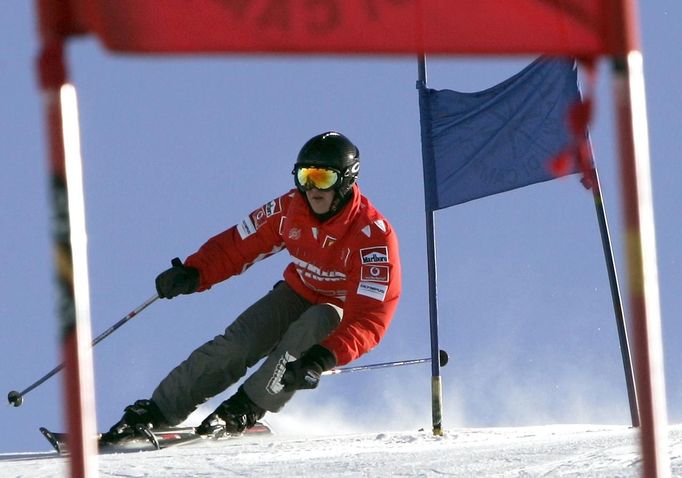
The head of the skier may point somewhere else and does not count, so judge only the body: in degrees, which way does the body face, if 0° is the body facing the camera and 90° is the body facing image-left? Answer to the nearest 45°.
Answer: approximately 45°

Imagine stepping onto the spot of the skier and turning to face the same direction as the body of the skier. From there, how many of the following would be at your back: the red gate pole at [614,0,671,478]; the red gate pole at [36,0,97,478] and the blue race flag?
1

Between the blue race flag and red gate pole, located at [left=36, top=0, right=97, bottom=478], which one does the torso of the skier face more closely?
the red gate pole

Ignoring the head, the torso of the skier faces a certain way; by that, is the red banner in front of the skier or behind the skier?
in front

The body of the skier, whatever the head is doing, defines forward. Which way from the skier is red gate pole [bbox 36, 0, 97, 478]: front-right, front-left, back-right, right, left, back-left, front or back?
front-left

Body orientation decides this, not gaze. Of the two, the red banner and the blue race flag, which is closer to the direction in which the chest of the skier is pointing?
the red banner

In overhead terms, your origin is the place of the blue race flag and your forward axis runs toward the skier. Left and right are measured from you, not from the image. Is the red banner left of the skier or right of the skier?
left

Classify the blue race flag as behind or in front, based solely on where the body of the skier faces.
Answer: behind

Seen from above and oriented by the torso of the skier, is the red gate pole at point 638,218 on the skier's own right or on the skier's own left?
on the skier's own left

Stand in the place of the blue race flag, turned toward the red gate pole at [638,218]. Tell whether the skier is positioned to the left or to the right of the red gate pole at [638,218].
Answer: right
